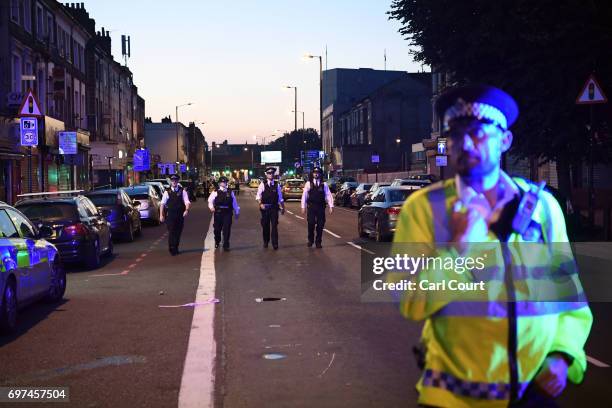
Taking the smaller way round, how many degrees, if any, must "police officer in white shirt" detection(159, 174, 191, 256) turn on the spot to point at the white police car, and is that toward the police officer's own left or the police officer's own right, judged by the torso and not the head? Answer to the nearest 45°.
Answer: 0° — they already face it

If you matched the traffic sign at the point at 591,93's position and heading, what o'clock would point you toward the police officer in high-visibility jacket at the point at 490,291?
The police officer in high-visibility jacket is roughly at 12 o'clock from the traffic sign.

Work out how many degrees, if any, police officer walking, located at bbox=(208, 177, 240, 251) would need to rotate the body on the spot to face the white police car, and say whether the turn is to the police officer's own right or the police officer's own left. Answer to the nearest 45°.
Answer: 0° — they already face it

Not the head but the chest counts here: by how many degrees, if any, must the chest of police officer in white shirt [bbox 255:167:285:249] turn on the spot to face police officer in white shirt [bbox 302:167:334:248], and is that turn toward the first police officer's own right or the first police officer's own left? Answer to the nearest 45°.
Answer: approximately 90° to the first police officer's own left

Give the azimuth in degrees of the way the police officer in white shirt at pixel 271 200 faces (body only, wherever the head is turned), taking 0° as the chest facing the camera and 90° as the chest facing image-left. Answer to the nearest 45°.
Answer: approximately 0°

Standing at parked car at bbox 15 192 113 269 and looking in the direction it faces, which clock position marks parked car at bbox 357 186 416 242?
parked car at bbox 357 186 416 242 is roughly at 1 o'clock from parked car at bbox 15 192 113 269.

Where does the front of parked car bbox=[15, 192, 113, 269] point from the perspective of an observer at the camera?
facing away from the viewer and to the right of the viewer

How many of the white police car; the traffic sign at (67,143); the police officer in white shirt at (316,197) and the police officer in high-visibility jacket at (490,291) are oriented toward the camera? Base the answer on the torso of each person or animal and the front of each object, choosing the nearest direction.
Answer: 3

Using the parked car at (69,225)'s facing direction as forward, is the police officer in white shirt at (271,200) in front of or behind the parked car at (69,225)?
in front

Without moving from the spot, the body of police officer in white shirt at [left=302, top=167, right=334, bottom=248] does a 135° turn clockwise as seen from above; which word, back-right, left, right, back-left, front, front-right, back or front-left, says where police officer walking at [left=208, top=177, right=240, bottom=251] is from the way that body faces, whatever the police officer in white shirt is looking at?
front-left
